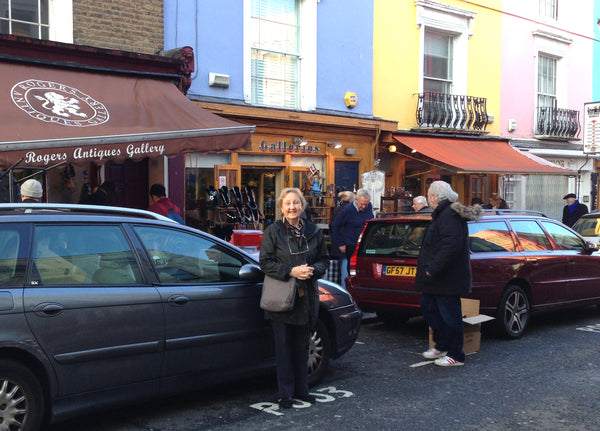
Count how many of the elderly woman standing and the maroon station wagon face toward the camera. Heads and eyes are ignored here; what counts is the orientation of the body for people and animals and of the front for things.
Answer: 1

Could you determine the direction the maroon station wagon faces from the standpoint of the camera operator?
facing away from the viewer and to the right of the viewer

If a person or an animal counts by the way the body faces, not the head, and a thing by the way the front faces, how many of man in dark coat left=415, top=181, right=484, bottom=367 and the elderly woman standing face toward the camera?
1

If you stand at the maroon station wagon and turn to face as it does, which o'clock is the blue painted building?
The blue painted building is roughly at 9 o'clock from the maroon station wagon.

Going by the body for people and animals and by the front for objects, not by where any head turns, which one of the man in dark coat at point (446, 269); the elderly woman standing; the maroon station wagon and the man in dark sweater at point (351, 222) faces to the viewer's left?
the man in dark coat

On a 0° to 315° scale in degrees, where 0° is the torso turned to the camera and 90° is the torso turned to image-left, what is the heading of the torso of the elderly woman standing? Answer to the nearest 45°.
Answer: approximately 0°

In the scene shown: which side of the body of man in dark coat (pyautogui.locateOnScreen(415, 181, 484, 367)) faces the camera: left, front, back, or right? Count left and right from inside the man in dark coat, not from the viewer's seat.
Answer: left

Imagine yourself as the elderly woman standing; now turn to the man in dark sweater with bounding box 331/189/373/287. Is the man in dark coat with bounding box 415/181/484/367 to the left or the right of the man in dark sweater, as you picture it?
right

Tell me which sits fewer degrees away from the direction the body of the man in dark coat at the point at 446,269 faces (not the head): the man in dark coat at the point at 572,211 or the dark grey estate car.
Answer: the dark grey estate car

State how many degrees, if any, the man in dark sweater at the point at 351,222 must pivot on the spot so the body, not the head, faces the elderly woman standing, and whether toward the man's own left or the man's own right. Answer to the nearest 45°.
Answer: approximately 45° to the man's own right
